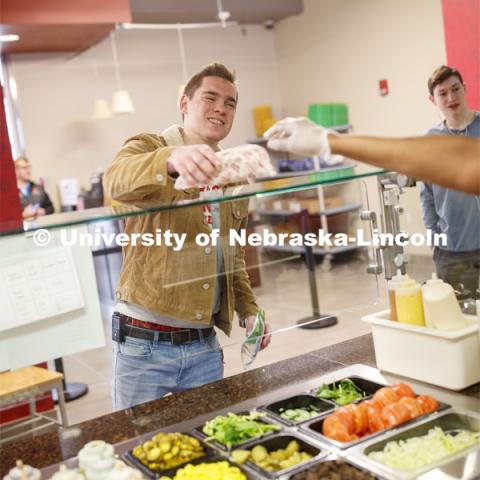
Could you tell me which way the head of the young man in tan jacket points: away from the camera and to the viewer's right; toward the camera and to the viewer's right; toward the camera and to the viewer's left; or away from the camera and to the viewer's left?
toward the camera and to the viewer's right

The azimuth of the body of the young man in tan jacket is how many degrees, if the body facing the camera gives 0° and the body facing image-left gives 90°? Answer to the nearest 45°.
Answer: approximately 315°

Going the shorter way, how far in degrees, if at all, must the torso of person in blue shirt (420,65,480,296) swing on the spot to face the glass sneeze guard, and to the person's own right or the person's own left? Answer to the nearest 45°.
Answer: approximately 45° to the person's own right

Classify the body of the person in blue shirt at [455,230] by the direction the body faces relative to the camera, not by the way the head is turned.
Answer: toward the camera

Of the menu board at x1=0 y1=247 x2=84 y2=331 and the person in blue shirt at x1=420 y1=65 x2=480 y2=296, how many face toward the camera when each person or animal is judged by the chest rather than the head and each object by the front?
2

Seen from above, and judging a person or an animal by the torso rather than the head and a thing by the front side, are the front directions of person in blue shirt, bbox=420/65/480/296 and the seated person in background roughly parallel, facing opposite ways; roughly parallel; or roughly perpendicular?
roughly parallel

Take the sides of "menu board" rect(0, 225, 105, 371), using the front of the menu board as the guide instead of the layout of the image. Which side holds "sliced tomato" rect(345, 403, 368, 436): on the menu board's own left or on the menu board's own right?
on the menu board's own left

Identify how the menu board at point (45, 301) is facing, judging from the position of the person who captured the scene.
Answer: facing the viewer

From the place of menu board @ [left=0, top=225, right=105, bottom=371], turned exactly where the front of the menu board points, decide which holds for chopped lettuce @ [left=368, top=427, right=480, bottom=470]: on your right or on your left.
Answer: on your left

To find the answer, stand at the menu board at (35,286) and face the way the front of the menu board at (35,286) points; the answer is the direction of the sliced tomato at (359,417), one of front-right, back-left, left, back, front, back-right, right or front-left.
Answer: left

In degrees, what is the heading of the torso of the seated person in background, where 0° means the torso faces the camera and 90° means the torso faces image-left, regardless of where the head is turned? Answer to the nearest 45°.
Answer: approximately 45°

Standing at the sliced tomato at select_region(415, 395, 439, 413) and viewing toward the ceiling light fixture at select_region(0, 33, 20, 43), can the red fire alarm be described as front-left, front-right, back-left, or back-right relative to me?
front-right

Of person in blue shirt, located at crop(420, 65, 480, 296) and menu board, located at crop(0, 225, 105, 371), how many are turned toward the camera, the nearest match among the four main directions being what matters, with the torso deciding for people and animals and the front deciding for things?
2
